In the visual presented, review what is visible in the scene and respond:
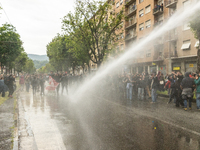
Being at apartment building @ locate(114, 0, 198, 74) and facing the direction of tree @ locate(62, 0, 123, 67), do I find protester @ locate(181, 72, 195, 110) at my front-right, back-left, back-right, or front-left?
front-left

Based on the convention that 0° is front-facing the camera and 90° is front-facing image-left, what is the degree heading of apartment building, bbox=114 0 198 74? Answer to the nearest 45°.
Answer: approximately 45°

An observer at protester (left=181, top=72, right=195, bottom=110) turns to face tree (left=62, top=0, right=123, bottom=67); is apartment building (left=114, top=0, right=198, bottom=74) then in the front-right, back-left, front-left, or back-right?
front-right

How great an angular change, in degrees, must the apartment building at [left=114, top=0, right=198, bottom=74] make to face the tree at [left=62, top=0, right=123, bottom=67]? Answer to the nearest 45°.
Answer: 0° — it already faces it

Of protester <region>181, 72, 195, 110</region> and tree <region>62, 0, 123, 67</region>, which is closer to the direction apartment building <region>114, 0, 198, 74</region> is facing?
the tree

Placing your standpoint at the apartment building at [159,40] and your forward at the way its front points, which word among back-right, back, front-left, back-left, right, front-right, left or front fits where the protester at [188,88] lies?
front-left
